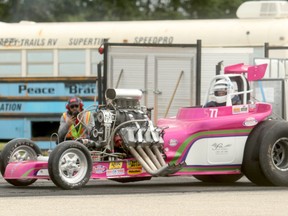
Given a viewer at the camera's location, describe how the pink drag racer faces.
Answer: facing the viewer and to the left of the viewer

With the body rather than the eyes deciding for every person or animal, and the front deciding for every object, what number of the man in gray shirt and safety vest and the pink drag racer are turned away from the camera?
0

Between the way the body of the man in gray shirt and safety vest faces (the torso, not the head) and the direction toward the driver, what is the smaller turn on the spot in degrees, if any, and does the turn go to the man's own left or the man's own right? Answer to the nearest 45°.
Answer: approximately 90° to the man's own left

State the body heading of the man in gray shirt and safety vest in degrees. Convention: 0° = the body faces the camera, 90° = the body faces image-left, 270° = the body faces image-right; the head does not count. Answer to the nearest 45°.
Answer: approximately 0°
